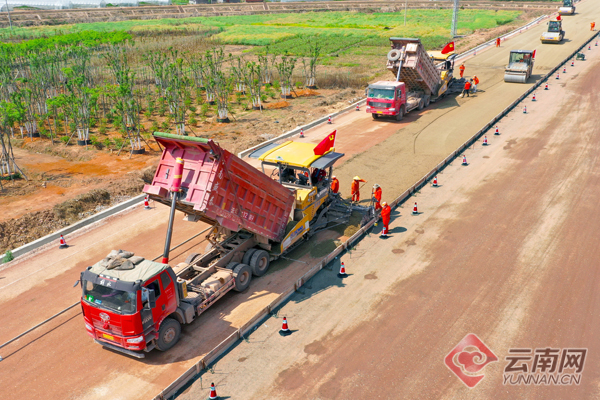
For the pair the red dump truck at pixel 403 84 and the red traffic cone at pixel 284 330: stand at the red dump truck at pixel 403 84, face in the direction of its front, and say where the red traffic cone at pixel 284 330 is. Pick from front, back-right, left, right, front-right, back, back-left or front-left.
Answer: front-left

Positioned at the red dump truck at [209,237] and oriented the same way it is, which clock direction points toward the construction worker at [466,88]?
The construction worker is roughly at 6 o'clock from the red dump truck.

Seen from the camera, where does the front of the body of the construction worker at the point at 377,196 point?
to the viewer's left

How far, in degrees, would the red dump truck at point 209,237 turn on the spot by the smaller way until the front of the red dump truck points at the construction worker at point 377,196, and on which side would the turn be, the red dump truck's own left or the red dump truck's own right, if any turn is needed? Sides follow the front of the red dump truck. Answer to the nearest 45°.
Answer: approximately 180°

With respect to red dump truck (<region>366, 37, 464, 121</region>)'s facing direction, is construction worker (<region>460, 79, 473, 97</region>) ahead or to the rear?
to the rear

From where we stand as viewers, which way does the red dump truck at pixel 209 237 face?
facing the viewer and to the left of the viewer

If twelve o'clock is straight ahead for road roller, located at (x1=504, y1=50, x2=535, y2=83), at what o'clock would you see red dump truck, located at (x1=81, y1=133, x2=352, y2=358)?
The red dump truck is roughly at 11 o'clock from the road roller.

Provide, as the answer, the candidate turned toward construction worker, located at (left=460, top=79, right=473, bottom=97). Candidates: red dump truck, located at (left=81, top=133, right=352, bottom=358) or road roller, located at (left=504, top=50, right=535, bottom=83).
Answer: the road roller

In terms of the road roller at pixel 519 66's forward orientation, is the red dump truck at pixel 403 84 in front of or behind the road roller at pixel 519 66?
in front

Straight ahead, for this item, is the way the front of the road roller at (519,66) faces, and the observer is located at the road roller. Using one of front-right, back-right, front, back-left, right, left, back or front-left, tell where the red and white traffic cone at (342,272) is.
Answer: front-left

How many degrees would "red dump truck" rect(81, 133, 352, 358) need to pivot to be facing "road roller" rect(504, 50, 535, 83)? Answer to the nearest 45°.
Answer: approximately 180°

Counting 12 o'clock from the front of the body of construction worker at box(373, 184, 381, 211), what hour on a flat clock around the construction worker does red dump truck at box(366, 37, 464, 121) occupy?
The red dump truck is roughly at 3 o'clock from the construction worker.

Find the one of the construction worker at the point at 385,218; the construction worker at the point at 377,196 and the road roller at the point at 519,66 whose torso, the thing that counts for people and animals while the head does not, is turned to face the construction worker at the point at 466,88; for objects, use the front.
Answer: the road roller

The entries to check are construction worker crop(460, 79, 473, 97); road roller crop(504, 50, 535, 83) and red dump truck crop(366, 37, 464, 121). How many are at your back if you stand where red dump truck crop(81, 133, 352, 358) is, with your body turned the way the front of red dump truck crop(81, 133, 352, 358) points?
3
